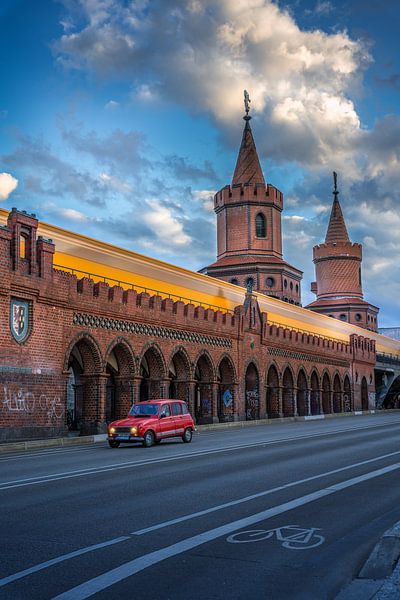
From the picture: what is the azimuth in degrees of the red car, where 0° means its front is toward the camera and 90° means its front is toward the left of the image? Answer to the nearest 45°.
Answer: approximately 45°
